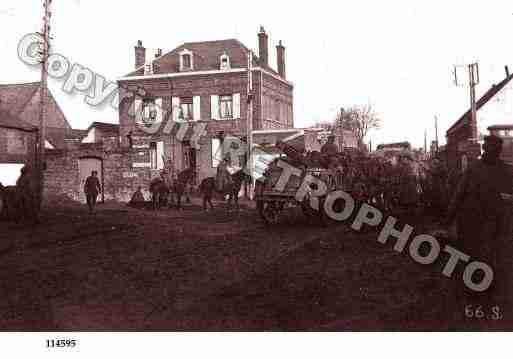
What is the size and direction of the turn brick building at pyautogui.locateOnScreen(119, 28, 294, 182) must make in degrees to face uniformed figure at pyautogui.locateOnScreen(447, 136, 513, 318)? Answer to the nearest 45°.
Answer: approximately 45° to its left

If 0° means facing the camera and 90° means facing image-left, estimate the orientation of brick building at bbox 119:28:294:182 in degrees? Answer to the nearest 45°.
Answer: approximately 45°
